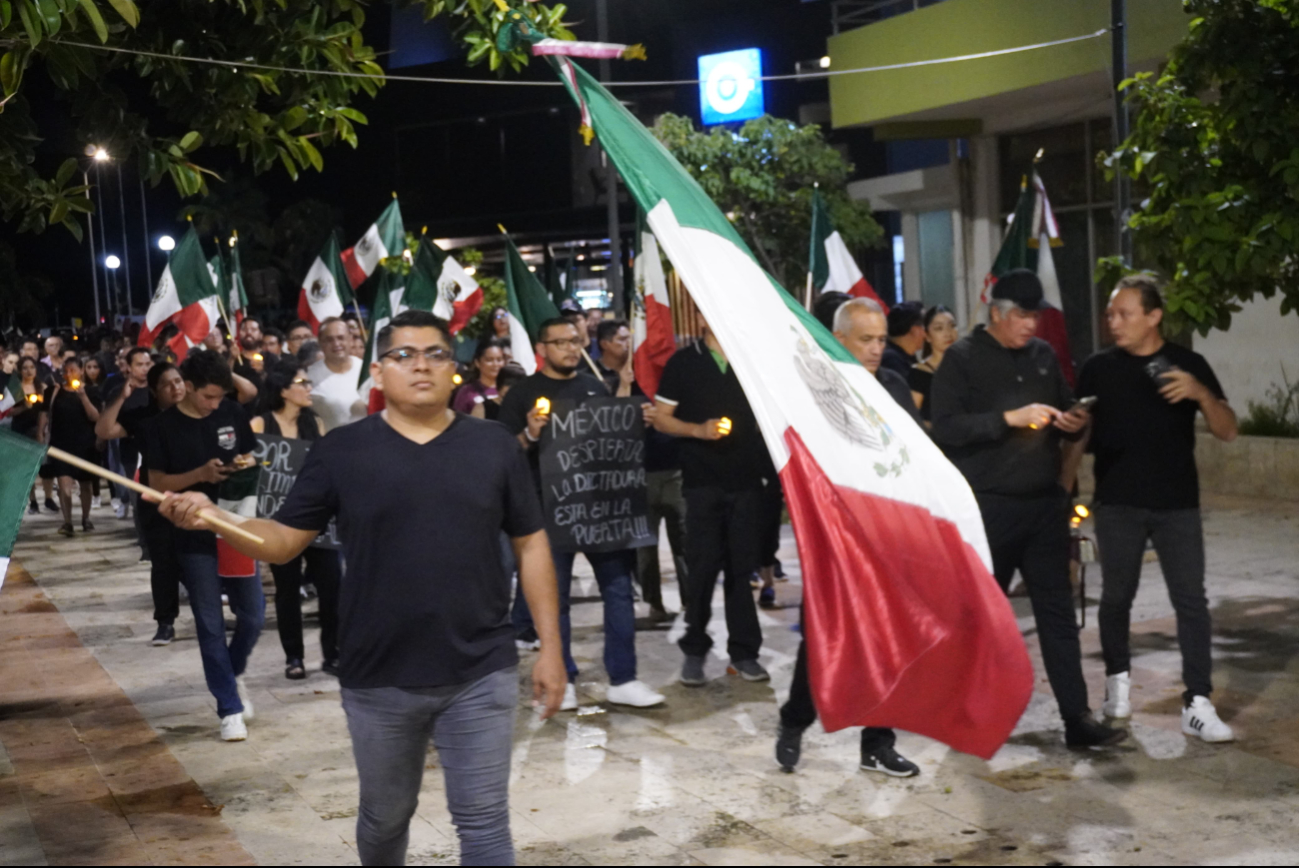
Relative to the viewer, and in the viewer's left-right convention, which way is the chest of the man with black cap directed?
facing the viewer and to the right of the viewer

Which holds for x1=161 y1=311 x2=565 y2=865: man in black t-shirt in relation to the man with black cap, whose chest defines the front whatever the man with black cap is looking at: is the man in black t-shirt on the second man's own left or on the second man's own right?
on the second man's own right

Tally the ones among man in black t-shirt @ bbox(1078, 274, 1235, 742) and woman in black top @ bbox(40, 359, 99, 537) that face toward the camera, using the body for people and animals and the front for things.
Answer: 2

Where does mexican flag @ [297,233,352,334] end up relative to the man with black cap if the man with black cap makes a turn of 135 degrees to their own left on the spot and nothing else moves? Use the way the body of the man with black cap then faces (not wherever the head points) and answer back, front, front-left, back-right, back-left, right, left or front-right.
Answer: front-left

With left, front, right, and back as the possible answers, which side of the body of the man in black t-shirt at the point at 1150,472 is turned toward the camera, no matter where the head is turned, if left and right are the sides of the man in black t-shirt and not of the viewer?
front

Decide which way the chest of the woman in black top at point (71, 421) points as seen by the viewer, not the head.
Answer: toward the camera

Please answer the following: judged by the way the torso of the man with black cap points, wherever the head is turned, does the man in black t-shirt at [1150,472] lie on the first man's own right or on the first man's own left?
on the first man's own left

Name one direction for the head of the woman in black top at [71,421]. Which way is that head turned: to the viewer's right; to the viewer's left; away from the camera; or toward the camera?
toward the camera

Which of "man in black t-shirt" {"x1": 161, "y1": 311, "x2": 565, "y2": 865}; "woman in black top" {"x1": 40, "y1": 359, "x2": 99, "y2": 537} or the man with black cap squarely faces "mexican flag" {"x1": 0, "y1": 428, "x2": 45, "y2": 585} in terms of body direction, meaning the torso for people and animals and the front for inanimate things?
the woman in black top

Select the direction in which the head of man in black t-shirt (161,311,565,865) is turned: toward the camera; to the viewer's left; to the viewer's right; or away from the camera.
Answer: toward the camera

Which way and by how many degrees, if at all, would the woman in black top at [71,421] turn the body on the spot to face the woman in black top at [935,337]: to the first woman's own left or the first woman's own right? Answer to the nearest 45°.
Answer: approximately 45° to the first woman's own left

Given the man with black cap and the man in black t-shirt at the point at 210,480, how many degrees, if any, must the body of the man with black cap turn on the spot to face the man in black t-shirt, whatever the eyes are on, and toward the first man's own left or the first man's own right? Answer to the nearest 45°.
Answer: approximately 135° to the first man's own right

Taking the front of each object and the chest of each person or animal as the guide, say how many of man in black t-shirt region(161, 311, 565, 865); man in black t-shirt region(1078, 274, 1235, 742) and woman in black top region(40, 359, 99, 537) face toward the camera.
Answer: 3

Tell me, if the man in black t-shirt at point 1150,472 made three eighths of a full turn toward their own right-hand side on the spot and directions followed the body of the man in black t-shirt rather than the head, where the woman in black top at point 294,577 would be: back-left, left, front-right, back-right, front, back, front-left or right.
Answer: front-left

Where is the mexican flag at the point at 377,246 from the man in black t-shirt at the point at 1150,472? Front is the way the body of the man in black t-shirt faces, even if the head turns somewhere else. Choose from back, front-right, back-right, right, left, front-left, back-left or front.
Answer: back-right

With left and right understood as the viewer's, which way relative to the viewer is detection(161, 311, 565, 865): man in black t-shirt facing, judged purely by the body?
facing the viewer

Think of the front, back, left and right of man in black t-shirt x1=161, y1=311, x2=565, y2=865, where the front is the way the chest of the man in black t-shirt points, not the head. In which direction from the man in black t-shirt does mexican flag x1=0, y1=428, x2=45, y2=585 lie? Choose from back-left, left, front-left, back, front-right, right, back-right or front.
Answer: back-right
